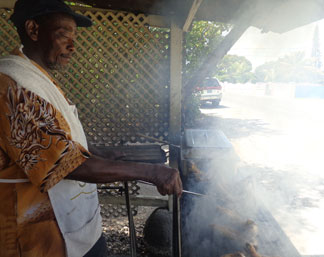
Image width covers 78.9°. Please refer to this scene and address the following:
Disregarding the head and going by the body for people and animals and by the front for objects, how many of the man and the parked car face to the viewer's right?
1

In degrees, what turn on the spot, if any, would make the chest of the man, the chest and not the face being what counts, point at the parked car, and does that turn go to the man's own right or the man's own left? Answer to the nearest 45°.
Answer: approximately 45° to the man's own left

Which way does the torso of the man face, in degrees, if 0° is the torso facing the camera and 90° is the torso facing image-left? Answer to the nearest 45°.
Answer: approximately 270°

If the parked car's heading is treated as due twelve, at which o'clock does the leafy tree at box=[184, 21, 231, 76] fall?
The leafy tree is roughly at 6 o'clock from the parked car.

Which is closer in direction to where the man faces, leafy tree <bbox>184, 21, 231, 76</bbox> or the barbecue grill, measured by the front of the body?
the barbecue grill
